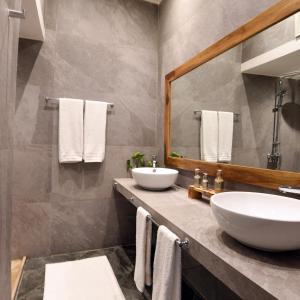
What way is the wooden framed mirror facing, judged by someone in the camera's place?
facing the viewer and to the left of the viewer

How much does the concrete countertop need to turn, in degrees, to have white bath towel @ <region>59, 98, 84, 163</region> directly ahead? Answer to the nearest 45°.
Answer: approximately 90° to its right

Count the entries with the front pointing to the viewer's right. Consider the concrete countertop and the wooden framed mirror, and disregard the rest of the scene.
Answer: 0

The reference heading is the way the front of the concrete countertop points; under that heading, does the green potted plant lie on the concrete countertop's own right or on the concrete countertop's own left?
on the concrete countertop's own right

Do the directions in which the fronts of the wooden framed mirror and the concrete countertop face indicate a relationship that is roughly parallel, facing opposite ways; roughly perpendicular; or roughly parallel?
roughly parallel

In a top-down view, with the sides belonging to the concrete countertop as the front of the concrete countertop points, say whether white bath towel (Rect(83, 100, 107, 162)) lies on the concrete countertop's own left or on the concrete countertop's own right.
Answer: on the concrete countertop's own right

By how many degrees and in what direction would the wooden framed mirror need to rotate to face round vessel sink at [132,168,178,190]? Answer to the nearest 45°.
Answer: approximately 90° to its right

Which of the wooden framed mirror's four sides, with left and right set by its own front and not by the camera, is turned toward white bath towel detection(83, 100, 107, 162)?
right

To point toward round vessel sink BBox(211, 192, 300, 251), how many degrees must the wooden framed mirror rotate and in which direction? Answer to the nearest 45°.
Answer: approximately 45° to its left
